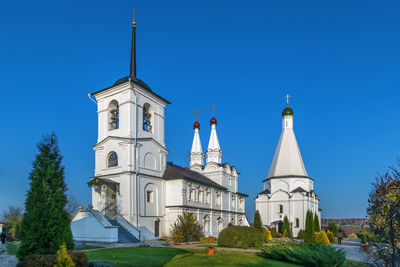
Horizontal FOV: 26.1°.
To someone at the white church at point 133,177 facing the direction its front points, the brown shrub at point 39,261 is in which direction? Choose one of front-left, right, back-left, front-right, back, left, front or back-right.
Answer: front-left

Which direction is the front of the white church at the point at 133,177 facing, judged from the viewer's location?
facing the viewer and to the left of the viewer

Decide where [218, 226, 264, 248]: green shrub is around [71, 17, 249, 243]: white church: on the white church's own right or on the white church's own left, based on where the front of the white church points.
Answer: on the white church's own left

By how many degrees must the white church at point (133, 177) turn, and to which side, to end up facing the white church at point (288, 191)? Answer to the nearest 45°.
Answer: approximately 180°

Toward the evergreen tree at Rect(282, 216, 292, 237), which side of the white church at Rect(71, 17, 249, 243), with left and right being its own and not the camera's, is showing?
back

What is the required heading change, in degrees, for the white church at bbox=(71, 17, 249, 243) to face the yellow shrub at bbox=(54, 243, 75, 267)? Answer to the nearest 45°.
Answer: approximately 45° to its left

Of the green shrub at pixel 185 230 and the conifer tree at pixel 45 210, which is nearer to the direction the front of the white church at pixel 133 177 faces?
the conifer tree
